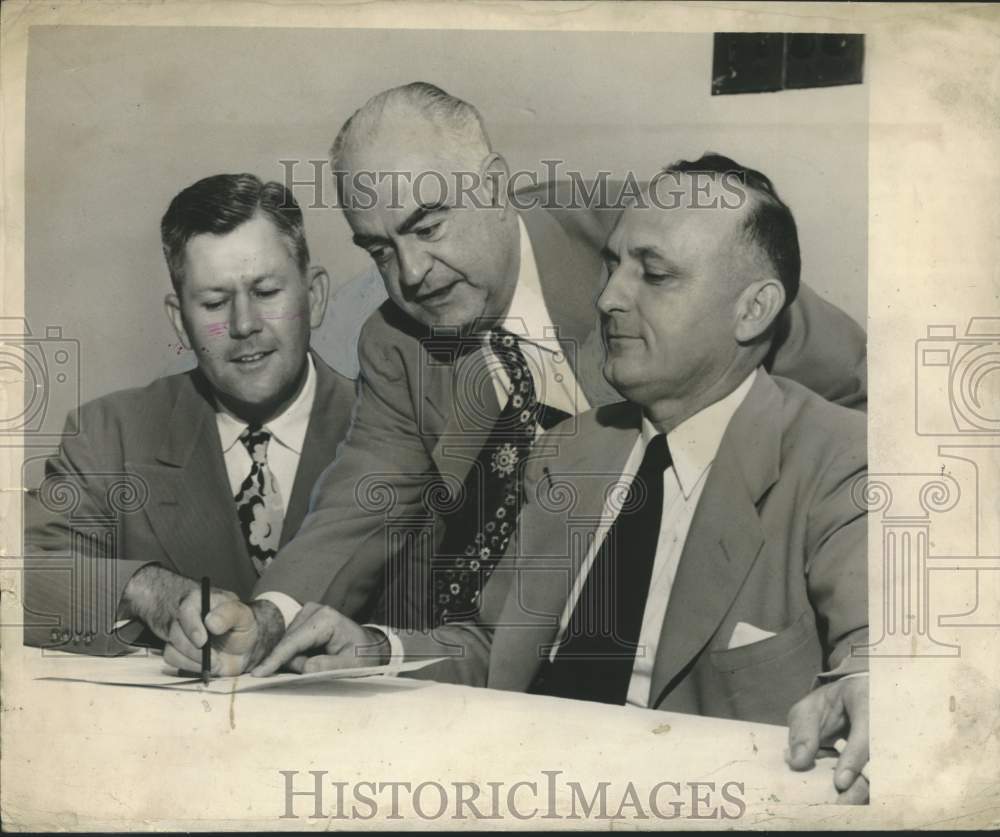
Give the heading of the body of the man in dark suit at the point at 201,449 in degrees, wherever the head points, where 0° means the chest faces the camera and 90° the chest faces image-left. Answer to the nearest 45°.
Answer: approximately 0°

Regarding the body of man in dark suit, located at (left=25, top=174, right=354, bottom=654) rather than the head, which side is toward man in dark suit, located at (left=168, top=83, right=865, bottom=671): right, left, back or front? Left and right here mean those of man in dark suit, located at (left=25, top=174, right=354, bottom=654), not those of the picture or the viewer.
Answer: left
